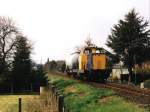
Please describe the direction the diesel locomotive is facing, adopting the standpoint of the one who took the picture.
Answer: facing the viewer and to the right of the viewer

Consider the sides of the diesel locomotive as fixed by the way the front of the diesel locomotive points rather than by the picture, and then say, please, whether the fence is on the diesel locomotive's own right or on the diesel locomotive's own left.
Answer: on the diesel locomotive's own right
